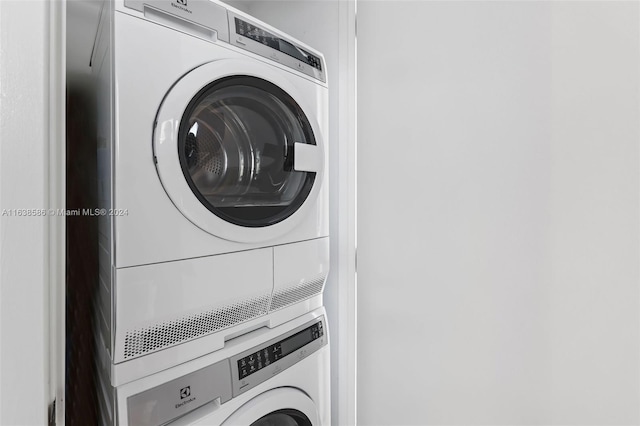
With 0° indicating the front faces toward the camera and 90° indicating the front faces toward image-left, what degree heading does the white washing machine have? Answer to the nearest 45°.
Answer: approximately 315°

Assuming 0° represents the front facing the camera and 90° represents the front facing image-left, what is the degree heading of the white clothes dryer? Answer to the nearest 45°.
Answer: approximately 315°
